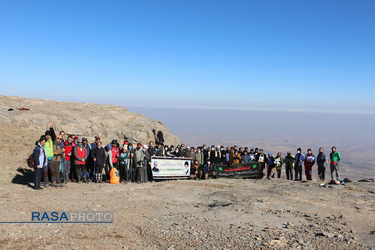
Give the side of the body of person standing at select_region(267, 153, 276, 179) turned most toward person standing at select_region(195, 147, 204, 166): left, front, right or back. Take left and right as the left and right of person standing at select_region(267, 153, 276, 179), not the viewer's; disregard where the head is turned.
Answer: right

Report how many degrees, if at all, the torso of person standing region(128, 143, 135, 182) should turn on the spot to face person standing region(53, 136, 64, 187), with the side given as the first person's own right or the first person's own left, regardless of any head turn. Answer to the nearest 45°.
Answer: approximately 45° to the first person's own right

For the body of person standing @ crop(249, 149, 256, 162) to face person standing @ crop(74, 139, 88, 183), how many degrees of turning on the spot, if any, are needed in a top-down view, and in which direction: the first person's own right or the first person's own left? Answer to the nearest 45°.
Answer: approximately 45° to the first person's own right

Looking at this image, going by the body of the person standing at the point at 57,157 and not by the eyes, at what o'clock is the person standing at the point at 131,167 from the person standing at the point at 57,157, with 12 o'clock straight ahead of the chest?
the person standing at the point at 131,167 is roughly at 10 o'clock from the person standing at the point at 57,157.

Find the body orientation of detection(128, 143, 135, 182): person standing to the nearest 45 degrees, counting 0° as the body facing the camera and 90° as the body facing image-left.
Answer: approximately 0°

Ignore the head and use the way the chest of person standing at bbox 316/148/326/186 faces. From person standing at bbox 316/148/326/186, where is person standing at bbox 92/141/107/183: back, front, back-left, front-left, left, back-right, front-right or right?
front-right

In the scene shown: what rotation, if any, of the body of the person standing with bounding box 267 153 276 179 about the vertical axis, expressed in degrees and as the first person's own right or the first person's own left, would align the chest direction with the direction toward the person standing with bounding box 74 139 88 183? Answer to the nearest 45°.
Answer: approximately 45° to the first person's own right

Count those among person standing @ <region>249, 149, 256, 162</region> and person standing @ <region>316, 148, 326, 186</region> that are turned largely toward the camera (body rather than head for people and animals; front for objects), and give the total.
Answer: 2

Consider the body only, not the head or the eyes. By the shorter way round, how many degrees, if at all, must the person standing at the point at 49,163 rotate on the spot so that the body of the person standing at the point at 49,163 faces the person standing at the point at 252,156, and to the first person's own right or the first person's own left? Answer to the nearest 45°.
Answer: approximately 90° to the first person's own left

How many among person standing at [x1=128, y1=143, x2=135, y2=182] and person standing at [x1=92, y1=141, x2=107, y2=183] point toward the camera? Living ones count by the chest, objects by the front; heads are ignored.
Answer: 2

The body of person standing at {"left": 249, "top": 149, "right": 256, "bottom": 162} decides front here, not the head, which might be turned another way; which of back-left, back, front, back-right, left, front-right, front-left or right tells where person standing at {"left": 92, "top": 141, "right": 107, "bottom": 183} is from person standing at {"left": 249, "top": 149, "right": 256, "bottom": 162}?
front-right

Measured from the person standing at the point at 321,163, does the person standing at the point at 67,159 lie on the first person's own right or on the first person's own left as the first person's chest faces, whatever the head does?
on the first person's own right

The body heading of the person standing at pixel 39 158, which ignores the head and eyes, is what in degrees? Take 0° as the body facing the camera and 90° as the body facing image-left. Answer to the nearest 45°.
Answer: approximately 315°
